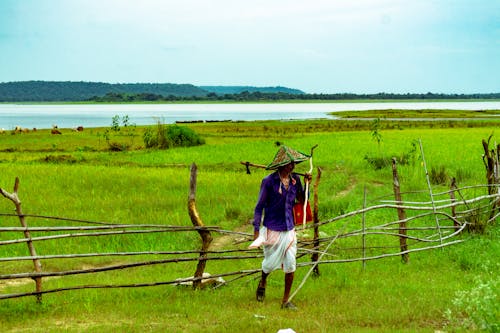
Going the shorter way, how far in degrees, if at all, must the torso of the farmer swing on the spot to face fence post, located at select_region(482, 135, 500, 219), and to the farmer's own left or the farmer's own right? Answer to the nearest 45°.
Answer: approximately 90° to the farmer's own left

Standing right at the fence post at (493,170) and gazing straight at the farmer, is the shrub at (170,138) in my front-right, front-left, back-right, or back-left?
back-right

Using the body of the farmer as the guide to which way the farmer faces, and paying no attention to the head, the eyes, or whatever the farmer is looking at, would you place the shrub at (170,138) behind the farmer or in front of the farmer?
behind

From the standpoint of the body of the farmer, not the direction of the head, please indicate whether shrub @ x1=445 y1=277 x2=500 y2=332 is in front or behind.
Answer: in front

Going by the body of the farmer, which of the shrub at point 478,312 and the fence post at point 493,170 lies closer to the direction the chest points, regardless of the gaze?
the shrub
